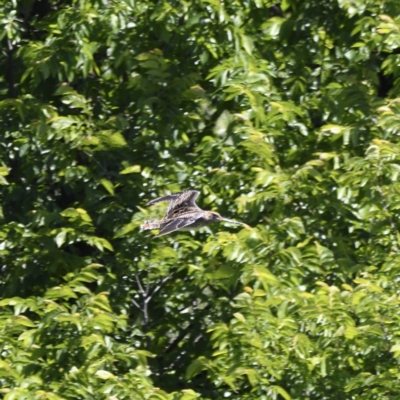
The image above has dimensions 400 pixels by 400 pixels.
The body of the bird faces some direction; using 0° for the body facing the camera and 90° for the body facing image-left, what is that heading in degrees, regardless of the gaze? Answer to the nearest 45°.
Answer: approximately 270°
